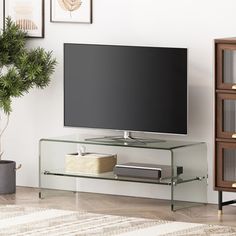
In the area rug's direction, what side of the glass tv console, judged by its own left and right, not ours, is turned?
front

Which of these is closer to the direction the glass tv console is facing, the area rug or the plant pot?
the area rug

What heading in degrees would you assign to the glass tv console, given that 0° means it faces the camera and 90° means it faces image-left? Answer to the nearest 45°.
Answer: approximately 45°

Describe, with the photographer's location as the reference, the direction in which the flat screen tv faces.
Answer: facing the viewer and to the left of the viewer

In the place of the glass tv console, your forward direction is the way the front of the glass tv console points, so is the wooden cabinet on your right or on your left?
on your left

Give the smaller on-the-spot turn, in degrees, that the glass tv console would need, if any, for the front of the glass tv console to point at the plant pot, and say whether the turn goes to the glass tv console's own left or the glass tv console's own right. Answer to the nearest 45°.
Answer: approximately 45° to the glass tv console's own right

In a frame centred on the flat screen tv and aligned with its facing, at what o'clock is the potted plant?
The potted plant is roughly at 2 o'clock from the flat screen tv.

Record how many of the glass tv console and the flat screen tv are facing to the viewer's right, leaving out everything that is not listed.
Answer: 0
